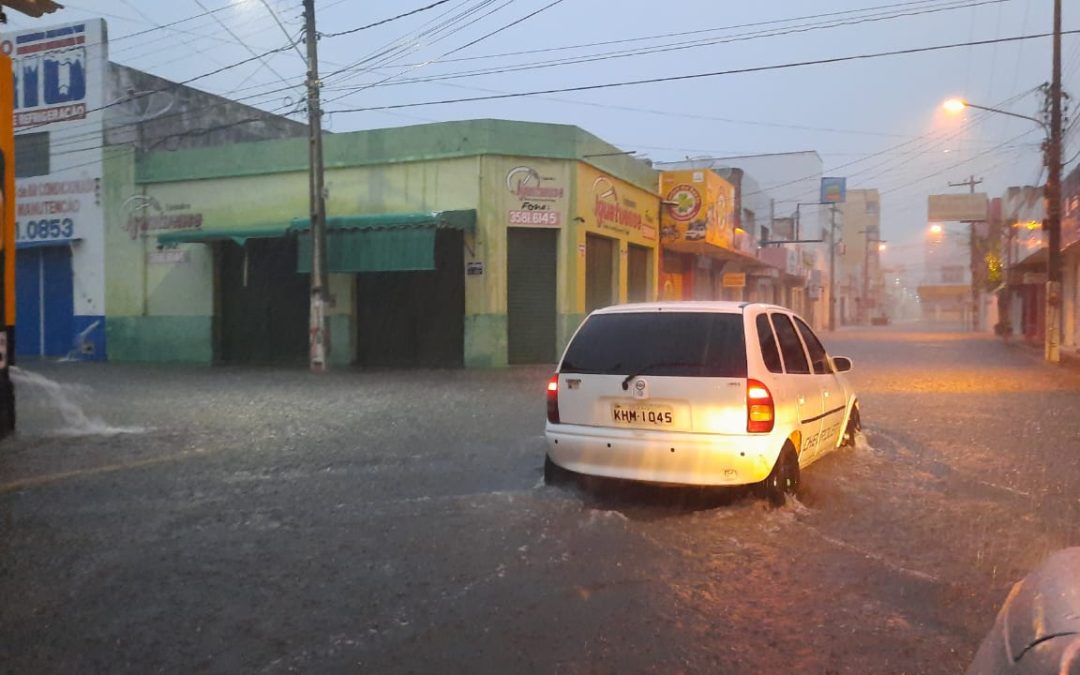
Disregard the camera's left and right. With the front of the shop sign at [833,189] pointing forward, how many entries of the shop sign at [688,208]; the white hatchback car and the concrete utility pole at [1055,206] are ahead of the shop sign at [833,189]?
3

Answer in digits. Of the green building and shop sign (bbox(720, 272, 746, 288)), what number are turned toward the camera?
2

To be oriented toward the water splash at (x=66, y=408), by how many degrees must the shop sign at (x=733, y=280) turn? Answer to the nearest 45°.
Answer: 0° — it already faces it

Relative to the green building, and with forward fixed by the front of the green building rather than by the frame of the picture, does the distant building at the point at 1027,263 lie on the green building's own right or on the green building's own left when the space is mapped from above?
on the green building's own left

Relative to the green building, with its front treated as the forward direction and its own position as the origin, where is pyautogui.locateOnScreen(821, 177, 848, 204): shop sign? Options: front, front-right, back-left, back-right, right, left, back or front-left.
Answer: back-left

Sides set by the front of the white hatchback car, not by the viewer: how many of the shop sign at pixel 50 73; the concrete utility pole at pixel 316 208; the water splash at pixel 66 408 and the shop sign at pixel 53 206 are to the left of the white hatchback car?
4

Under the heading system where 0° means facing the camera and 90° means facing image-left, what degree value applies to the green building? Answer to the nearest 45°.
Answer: approximately 0°

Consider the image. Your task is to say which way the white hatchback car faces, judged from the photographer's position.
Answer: facing away from the viewer and to the right of the viewer

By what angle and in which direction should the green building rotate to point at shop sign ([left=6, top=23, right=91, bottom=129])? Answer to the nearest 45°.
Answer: approximately 135° to its right

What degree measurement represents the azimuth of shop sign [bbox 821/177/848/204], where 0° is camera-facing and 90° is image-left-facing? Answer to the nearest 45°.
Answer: approximately 0°
